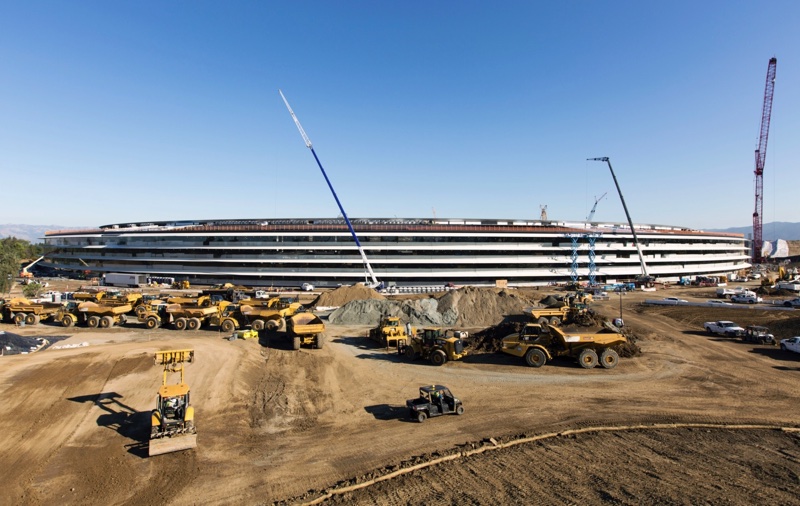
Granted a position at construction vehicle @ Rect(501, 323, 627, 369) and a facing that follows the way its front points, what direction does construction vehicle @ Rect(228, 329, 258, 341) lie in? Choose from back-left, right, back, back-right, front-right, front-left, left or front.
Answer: front

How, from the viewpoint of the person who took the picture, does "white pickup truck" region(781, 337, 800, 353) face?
facing to the left of the viewer

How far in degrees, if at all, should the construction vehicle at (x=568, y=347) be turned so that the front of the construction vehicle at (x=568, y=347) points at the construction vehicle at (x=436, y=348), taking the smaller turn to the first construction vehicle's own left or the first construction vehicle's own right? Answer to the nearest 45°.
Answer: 0° — it already faces it

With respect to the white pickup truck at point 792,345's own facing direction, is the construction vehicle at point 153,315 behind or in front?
in front

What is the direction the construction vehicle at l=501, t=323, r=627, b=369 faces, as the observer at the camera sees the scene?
facing to the left of the viewer

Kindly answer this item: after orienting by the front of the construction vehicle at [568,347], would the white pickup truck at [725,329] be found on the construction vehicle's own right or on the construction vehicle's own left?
on the construction vehicle's own right

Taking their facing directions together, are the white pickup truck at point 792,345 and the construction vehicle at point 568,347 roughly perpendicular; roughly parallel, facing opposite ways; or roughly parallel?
roughly parallel
